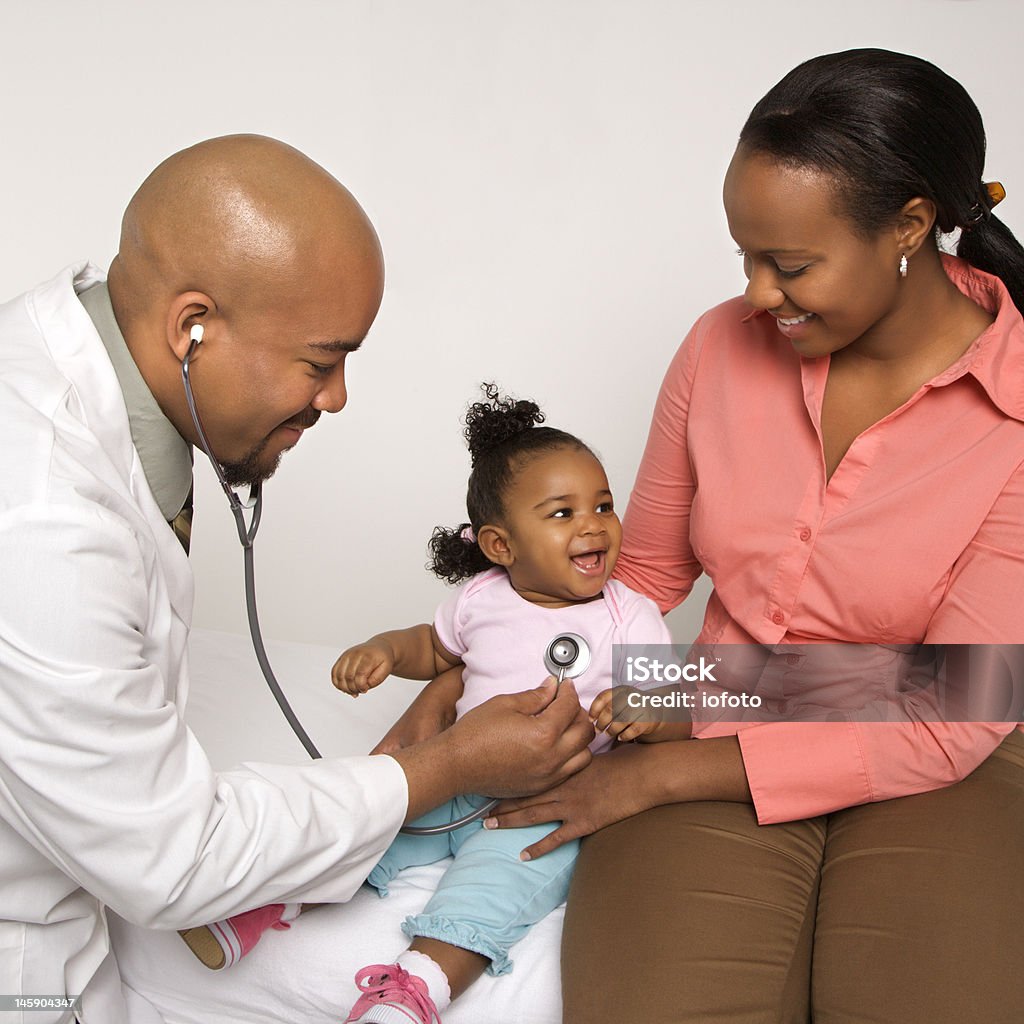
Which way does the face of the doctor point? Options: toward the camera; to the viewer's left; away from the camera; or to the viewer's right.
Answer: to the viewer's right

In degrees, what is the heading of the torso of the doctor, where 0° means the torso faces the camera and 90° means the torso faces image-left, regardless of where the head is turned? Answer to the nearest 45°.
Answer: approximately 270°

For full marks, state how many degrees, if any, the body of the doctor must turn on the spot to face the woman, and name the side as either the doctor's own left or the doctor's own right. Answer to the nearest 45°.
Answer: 0° — they already face them

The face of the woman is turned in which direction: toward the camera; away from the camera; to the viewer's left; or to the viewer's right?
to the viewer's left
